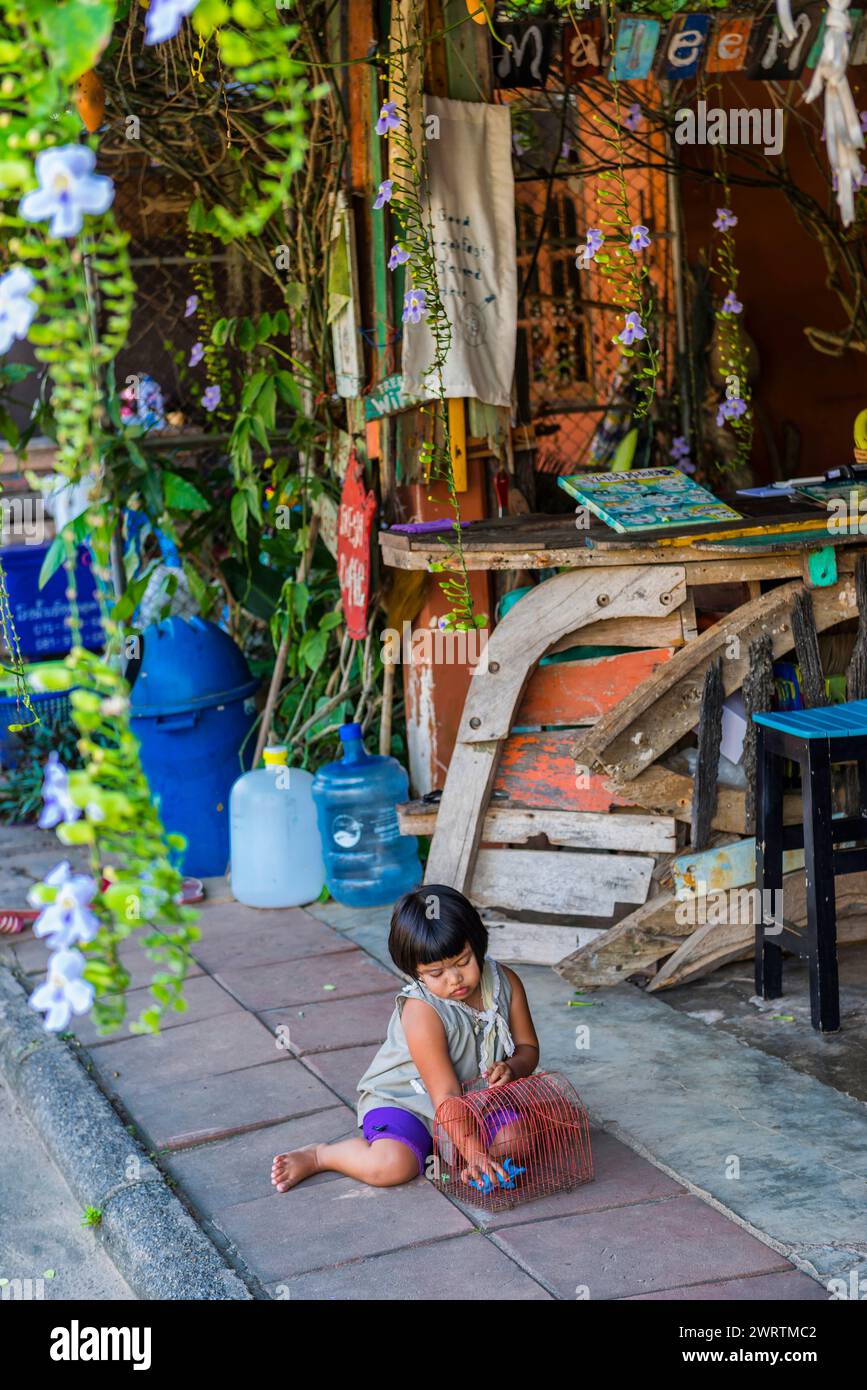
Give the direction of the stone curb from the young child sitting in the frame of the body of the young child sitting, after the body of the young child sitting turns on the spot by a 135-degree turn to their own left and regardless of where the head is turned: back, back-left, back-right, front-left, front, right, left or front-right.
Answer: left

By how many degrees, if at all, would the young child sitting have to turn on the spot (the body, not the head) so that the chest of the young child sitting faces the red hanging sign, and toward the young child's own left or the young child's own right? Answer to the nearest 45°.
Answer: approximately 135° to the young child's own left

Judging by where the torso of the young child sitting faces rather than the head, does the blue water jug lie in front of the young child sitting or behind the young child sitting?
behind

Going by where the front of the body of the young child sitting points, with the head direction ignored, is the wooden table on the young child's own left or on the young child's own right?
on the young child's own left

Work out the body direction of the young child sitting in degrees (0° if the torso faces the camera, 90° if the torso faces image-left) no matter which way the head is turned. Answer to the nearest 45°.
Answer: approximately 315°

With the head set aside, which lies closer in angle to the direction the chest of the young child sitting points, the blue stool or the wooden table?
the blue stool

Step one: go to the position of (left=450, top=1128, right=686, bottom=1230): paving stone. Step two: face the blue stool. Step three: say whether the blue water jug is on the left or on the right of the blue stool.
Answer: left

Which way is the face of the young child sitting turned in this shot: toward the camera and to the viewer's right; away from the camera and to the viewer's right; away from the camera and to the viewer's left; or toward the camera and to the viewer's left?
toward the camera and to the viewer's right

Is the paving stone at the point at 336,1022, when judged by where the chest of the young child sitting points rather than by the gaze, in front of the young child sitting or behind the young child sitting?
behind
